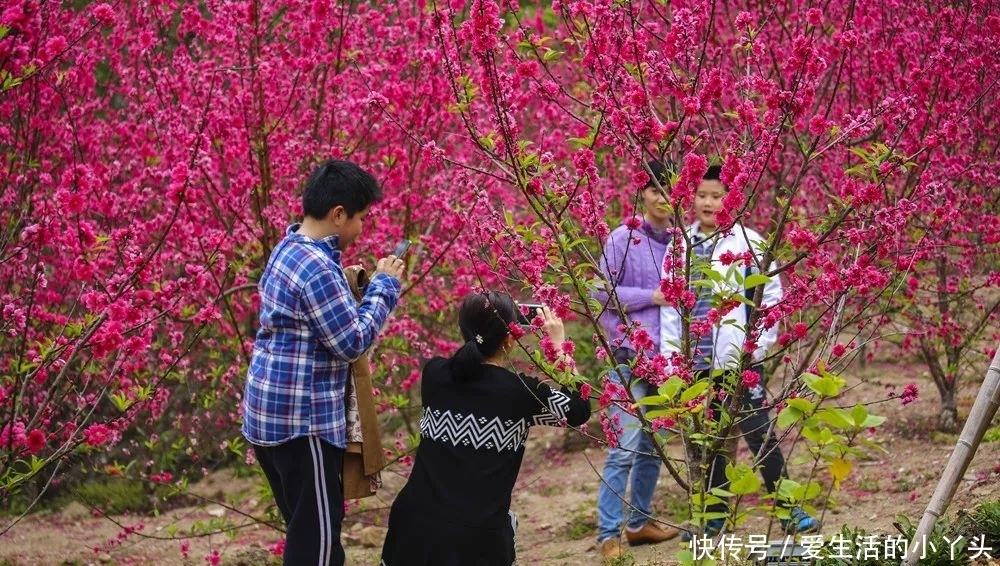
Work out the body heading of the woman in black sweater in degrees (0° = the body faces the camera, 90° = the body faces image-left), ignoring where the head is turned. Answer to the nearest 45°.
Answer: approximately 225°

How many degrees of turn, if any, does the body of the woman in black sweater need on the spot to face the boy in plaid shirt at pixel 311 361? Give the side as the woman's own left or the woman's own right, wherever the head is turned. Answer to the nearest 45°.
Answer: approximately 135° to the woman's own left
